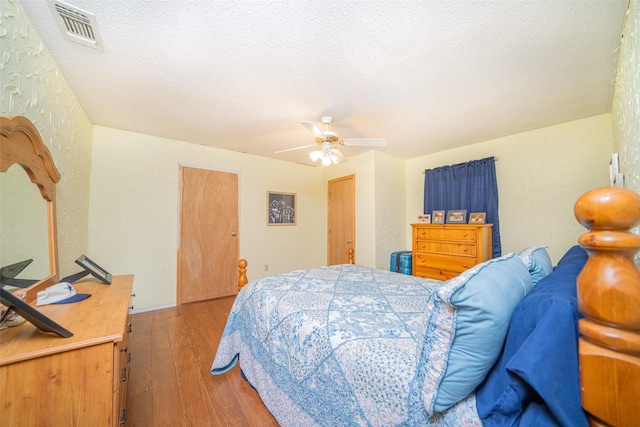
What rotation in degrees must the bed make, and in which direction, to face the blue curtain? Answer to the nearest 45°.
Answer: approximately 45° to its right

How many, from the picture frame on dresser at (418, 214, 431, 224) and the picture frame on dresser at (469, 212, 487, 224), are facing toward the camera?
2

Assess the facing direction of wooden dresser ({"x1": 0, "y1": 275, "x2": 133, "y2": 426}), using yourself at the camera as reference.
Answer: facing to the right of the viewer

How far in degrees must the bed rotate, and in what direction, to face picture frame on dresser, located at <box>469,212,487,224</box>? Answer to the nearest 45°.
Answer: approximately 45° to its right

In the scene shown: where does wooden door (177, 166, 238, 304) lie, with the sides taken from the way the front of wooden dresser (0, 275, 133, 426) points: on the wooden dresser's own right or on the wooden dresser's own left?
on the wooden dresser's own left

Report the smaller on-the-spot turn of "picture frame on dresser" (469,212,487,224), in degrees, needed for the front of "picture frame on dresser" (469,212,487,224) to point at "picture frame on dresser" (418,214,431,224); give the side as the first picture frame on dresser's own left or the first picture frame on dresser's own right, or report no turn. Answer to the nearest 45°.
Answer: approximately 90° to the first picture frame on dresser's own right

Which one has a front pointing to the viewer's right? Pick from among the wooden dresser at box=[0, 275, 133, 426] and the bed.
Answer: the wooden dresser

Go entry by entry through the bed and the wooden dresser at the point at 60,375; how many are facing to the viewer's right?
1

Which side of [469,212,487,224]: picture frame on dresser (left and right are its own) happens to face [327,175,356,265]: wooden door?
right
